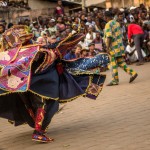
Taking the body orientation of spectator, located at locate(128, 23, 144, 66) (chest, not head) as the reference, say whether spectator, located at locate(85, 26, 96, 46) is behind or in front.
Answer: in front

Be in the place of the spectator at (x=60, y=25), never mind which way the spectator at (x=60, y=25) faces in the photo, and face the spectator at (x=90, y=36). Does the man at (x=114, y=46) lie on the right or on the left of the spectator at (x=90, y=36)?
right

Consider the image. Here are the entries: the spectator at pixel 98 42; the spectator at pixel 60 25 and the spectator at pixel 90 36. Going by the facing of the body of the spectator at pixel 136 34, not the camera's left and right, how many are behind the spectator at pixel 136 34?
0
